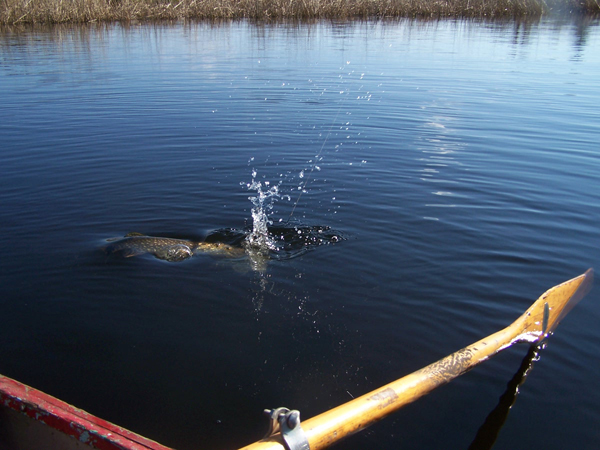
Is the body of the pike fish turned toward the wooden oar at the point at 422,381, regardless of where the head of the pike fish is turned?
no
